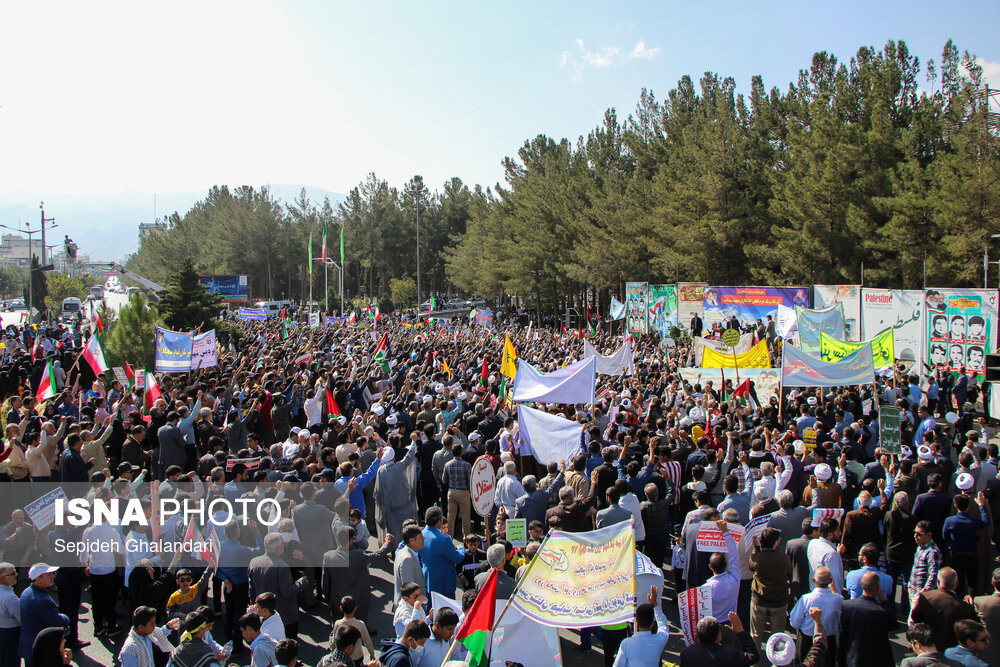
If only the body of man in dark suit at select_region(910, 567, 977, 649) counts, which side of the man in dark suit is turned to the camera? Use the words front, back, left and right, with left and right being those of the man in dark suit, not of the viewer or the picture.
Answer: back

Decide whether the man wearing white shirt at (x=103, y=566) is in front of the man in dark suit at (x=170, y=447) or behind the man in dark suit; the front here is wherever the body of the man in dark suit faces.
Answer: behind

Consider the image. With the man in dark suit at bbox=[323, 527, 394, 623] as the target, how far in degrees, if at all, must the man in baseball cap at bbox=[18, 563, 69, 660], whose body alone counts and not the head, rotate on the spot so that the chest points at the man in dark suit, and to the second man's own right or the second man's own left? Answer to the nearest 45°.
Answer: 0° — they already face them

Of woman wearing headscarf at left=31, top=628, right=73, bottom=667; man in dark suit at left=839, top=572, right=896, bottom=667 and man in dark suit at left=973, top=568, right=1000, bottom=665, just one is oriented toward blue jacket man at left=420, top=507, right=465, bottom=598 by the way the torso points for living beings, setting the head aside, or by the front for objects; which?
the woman wearing headscarf

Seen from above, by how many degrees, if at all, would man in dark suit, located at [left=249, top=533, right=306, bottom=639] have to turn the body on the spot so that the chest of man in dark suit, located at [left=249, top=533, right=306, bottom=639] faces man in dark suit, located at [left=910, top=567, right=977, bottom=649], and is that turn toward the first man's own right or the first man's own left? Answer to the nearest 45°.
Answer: approximately 90° to the first man's own right

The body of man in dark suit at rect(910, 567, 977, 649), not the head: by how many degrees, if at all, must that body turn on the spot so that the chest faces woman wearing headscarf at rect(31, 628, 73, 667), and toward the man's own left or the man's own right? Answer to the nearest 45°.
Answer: approximately 135° to the man's own left

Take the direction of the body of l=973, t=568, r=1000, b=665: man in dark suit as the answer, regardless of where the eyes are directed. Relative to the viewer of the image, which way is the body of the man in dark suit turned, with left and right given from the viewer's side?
facing away from the viewer

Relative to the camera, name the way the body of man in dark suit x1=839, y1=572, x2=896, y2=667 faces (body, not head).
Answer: away from the camera

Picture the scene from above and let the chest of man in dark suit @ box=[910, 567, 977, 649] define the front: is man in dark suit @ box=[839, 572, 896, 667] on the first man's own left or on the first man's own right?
on the first man's own left

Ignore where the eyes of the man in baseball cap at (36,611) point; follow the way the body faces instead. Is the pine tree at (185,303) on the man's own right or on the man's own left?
on the man's own left

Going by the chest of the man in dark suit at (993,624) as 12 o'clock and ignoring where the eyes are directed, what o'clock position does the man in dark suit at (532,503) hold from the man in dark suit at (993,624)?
the man in dark suit at (532,503) is roughly at 9 o'clock from the man in dark suit at (993,624).
